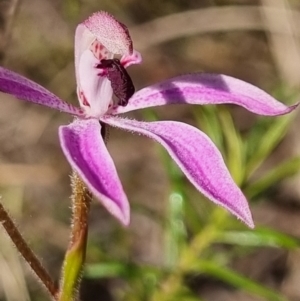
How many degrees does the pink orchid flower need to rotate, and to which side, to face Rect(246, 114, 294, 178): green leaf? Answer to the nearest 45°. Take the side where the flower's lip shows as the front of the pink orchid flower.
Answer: approximately 90° to its left

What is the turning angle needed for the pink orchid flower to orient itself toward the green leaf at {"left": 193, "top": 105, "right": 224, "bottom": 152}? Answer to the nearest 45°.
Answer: approximately 135° to its left

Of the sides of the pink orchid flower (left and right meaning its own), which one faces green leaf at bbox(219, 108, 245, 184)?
left

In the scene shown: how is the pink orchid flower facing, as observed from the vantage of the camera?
facing the viewer and to the right of the viewer

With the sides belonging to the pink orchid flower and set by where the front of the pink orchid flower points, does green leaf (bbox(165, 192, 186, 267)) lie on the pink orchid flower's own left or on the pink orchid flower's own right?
on the pink orchid flower's own left

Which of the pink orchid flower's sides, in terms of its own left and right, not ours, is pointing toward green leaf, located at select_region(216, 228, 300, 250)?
left
